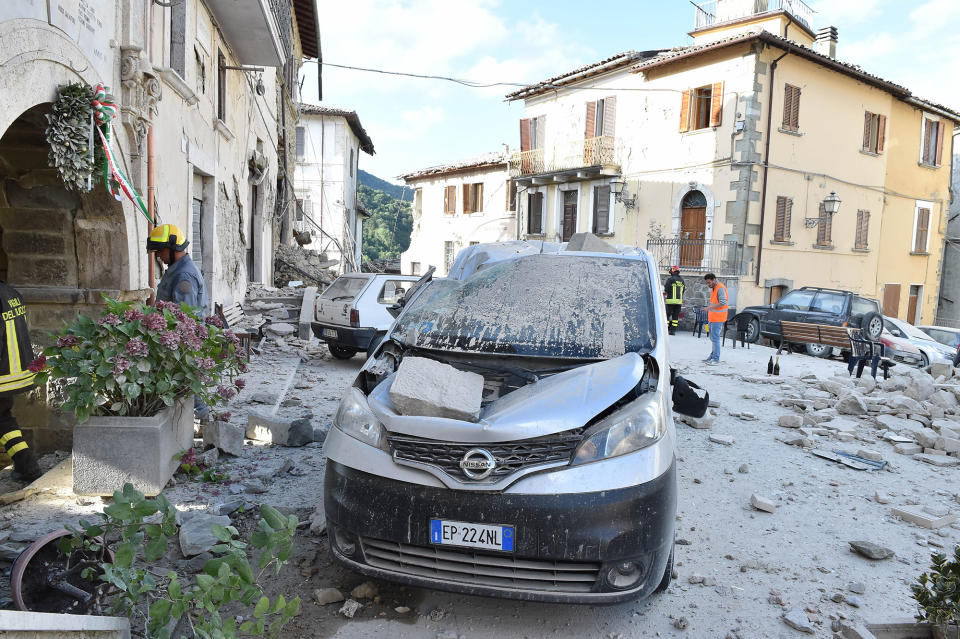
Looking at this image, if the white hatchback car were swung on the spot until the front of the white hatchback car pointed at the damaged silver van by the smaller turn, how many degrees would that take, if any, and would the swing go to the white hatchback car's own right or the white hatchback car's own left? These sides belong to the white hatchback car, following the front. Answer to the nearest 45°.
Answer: approximately 135° to the white hatchback car's own right

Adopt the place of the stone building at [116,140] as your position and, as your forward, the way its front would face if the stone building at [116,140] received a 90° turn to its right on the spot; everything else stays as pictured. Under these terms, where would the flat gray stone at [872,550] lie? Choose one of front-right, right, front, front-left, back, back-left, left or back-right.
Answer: left

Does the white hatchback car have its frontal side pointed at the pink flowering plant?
no

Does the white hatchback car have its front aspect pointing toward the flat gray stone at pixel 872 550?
no

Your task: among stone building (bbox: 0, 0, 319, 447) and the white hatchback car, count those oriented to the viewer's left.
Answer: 0

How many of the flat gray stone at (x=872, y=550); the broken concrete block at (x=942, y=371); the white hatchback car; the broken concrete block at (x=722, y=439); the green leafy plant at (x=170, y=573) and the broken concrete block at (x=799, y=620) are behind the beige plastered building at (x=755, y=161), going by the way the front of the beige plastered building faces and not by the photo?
0

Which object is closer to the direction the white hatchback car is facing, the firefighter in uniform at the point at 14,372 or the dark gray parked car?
the dark gray parked car

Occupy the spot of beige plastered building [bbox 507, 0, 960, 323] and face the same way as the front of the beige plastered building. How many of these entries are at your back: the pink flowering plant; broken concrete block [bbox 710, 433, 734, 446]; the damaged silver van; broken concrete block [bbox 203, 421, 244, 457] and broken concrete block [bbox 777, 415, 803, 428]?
0

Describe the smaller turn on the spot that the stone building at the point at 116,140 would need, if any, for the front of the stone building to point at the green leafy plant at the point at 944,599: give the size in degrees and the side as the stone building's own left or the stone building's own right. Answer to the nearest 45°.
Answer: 0° — it already faces it
